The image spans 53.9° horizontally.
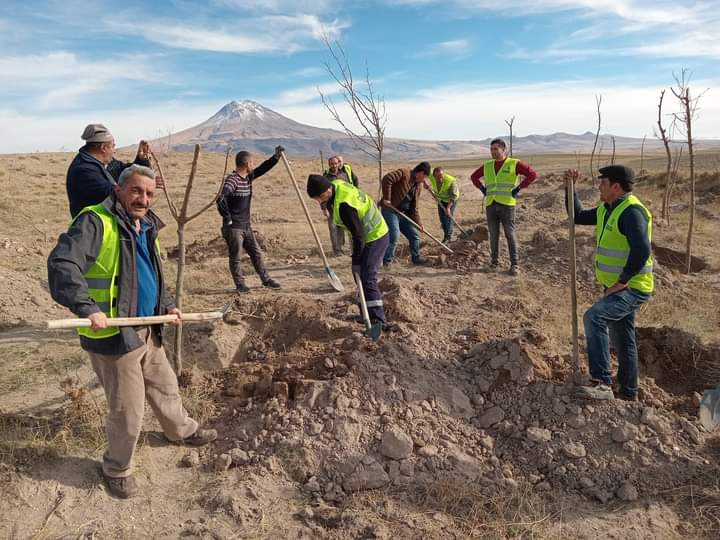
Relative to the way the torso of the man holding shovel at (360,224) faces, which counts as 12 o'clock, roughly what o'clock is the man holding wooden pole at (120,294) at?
the man holding wooden pole at (120,294) is roughly at 10 o'clock from the man holding shovel at (360,224).

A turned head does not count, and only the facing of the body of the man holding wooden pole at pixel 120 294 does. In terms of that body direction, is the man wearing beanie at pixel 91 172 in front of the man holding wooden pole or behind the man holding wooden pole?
behind

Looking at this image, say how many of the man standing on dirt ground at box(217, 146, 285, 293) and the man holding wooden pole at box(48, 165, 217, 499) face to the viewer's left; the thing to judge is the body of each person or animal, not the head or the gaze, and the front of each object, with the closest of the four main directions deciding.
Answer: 0

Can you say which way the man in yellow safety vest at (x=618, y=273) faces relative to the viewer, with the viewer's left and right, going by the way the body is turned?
facing to the left of the viewer

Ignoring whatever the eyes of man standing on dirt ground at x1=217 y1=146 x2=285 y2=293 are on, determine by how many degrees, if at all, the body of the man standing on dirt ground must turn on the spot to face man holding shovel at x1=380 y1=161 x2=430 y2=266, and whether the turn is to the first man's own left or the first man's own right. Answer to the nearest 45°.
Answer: approximately 90° to the first man's own left

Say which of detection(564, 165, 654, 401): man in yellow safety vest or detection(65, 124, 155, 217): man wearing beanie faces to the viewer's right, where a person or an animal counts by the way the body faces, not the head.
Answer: the man wearing beanie

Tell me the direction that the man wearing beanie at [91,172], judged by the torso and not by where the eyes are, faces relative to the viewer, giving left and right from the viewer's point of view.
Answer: facing to the right of the viewer

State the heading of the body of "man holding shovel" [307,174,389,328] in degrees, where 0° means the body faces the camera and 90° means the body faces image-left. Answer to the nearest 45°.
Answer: approximately 90°

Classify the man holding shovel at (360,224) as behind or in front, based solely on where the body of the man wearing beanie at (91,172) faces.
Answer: in front

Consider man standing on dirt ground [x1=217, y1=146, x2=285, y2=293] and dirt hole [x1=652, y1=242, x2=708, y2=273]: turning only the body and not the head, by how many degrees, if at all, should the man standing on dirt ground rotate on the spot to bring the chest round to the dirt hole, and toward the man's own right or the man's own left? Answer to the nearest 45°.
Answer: approximately 45° to the man's own left
